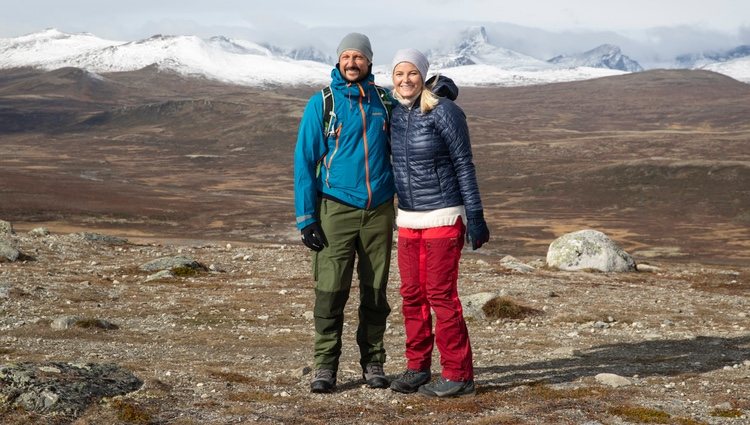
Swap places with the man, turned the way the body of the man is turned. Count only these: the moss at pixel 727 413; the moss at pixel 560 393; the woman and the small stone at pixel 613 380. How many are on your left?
4

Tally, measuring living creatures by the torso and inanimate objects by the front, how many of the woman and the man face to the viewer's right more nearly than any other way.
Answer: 0

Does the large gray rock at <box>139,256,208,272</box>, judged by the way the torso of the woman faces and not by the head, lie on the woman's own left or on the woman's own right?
on the woman's own right

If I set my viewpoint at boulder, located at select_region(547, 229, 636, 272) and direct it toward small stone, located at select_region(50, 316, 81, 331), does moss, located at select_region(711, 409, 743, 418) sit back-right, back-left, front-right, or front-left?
front-left

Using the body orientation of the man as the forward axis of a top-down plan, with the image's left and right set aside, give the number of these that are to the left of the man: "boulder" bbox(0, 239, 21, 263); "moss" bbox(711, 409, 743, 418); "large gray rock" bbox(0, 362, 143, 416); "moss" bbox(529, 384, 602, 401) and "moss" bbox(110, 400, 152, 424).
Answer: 2

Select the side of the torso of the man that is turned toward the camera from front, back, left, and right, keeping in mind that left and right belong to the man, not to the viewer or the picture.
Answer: front

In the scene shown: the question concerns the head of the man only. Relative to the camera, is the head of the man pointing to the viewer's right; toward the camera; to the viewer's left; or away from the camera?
toward the camera

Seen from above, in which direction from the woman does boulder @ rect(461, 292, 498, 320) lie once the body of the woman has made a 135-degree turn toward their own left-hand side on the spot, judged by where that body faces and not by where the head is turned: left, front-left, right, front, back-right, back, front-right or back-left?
left

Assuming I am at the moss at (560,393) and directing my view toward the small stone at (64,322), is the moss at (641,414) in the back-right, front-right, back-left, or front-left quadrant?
back-left
